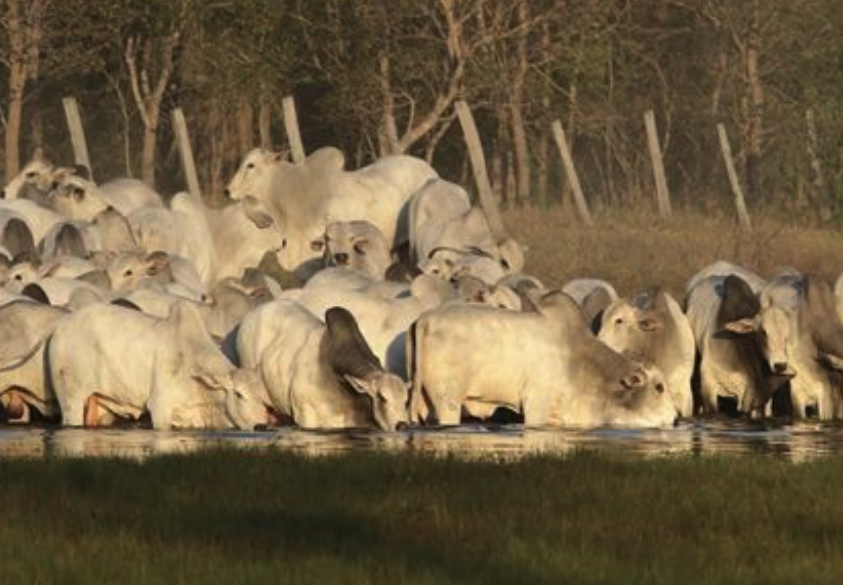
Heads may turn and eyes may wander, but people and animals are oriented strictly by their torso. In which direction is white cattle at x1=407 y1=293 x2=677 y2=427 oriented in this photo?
to the viewer's right

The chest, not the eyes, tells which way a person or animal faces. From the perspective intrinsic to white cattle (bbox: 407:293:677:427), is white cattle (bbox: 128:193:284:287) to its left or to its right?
on its left

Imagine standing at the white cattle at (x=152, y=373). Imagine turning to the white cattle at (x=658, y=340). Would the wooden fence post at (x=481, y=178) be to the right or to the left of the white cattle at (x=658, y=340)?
left

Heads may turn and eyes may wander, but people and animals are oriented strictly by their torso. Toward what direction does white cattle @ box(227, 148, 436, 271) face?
to the viewer's left

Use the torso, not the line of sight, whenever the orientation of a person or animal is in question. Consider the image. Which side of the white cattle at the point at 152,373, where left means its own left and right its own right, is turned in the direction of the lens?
right

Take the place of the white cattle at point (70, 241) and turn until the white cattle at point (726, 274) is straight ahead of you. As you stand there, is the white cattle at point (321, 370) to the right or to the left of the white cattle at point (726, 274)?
right
